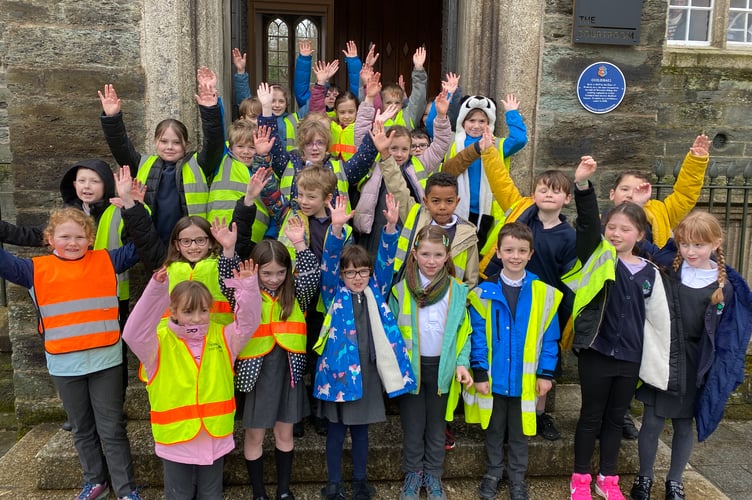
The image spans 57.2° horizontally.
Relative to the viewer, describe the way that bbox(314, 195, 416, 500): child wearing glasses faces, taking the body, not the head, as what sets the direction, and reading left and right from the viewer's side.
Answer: facing the viewer

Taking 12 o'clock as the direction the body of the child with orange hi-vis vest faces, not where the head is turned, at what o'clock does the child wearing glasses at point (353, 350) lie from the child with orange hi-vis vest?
The child wearing glasses is roughly at 10 o'clock from the child with orange hi-vis vest.

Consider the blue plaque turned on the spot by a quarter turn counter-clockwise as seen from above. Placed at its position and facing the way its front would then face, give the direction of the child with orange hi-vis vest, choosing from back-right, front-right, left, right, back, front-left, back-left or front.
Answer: back-right

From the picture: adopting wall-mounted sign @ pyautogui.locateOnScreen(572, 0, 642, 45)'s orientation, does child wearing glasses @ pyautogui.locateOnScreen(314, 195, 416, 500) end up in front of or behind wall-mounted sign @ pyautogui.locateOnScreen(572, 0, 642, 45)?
in front

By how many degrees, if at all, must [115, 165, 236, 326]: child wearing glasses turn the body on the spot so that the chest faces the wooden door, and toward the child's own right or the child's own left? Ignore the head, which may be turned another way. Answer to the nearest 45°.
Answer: approximately 135° to the child's own left

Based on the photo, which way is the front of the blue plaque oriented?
toward the camera

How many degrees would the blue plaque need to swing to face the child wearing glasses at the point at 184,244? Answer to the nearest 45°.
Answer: approximately 45° to its right

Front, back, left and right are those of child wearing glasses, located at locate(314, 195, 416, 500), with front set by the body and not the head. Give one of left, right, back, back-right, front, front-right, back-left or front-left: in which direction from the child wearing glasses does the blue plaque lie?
back-left

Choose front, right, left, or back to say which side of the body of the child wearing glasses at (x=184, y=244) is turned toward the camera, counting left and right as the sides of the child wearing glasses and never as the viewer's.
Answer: front

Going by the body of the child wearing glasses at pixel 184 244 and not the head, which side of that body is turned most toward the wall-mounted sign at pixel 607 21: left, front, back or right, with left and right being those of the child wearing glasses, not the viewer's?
left

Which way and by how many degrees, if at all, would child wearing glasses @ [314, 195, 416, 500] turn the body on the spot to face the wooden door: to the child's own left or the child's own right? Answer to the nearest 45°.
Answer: approximately 180°
